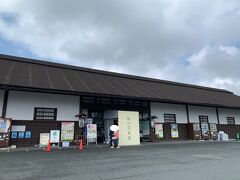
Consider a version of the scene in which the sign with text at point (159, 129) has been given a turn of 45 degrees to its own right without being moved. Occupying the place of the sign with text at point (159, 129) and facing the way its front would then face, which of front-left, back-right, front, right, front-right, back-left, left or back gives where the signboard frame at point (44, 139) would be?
front

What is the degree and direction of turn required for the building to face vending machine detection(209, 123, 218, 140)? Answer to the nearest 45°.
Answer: approximately 90° to its left

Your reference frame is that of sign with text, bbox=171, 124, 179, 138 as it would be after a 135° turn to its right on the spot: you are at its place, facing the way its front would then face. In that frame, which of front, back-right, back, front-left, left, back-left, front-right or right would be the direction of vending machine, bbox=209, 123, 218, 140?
right

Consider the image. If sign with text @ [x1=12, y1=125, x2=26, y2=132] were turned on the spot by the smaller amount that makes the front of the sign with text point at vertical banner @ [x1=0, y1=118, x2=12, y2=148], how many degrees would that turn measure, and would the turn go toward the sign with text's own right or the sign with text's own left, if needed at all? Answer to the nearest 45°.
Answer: approximately 45° to the sign with text's own right

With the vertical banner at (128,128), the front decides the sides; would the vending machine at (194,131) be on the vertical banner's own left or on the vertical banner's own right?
on the vertical banner's own left

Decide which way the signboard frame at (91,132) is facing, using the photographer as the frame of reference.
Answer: facing the viewer

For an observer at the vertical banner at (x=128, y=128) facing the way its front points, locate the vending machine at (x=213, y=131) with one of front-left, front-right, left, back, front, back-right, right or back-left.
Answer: back-left

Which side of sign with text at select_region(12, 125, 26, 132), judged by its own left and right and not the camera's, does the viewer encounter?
front

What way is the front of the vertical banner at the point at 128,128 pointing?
toward the camera

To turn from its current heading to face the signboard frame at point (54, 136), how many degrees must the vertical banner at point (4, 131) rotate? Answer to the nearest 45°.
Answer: approximately 90° to its left

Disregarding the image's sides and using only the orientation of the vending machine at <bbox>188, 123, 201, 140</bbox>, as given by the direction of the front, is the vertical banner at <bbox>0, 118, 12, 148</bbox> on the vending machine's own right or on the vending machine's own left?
on the vending machine's own right

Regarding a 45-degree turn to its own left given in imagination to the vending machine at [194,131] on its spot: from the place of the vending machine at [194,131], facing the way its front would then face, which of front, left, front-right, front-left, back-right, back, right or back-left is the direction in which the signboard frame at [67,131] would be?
back-right

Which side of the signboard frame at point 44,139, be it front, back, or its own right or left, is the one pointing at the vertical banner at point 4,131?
right

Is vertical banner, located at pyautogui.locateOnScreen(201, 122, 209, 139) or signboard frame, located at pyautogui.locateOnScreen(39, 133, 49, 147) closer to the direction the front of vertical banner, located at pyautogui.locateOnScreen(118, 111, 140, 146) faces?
the signboard frame

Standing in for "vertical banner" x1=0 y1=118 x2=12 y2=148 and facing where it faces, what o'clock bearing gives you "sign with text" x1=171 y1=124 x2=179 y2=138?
The sign with text is roughly at 9 o'clock from the vertical banner.

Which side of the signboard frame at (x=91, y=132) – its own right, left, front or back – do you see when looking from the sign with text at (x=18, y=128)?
right

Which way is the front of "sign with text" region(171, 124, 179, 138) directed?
toward the camera
